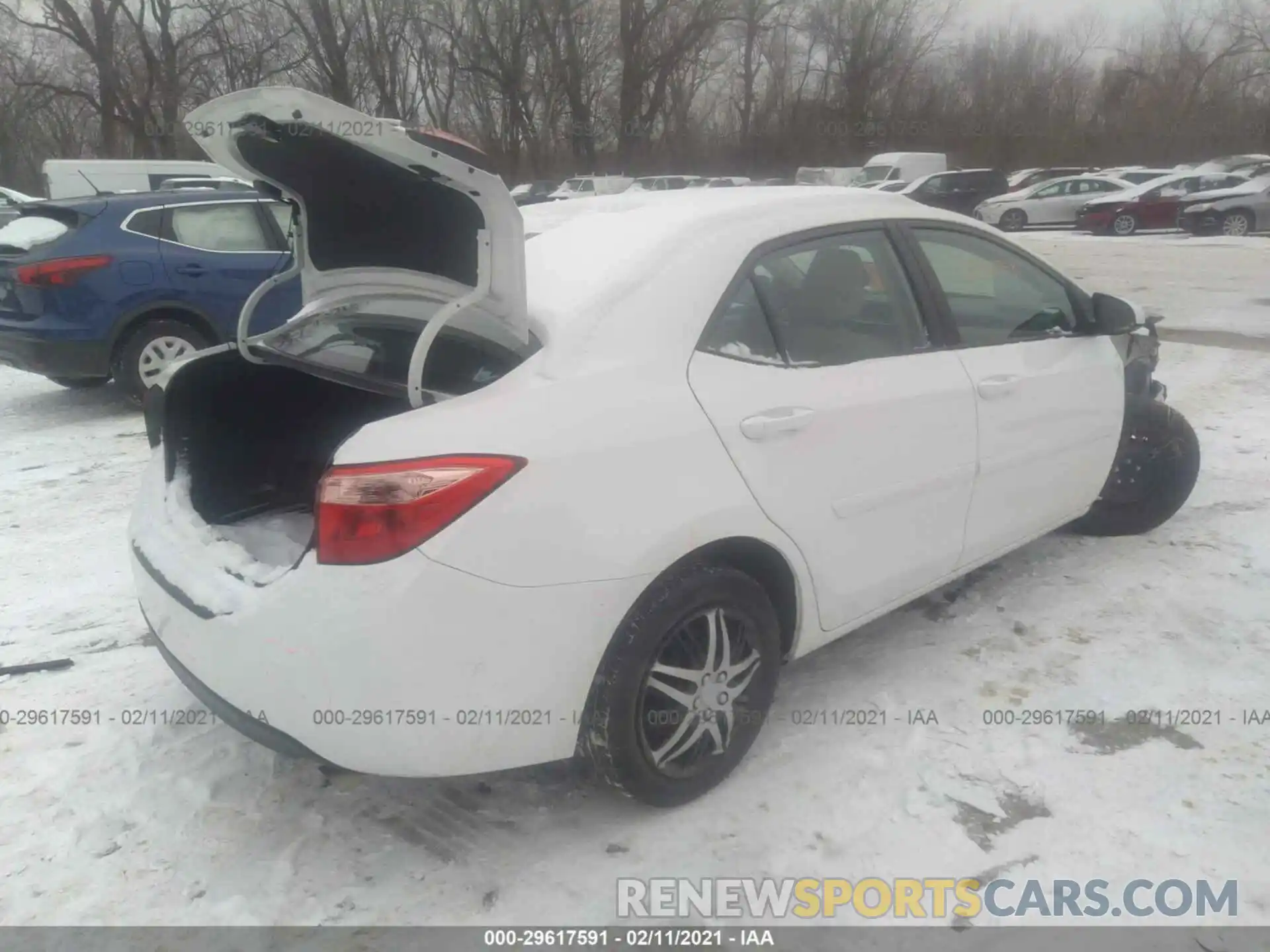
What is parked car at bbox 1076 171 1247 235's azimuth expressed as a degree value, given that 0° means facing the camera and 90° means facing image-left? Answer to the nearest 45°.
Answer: approximately 45°

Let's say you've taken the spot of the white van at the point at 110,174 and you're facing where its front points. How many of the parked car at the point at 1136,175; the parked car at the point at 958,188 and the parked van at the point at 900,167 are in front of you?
3

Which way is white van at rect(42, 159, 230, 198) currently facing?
to the viewer's right

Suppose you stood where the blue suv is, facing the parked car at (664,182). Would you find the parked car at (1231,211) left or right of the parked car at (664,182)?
right

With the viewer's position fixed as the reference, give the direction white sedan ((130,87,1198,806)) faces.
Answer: facing away from the viewer and to the right of the viewer

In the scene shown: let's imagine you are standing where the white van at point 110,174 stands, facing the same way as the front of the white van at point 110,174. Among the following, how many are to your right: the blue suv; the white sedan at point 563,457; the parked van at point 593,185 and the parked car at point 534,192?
2

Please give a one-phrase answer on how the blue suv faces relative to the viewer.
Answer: facing away from the viewer and to the right of the viewer

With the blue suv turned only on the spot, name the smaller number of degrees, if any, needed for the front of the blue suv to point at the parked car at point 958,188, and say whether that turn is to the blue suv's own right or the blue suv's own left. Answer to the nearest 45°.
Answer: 0° — it already faces it

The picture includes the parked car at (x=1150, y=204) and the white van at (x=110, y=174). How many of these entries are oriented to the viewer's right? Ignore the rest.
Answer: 1
